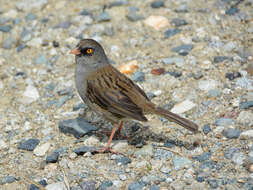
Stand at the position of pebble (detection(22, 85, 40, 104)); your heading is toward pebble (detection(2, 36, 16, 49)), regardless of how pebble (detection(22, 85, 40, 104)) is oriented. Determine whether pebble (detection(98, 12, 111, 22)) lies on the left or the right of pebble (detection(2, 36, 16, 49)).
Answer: right

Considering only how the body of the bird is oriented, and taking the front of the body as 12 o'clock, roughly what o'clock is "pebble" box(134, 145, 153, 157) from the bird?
The pebble is roughly at 8 o'clock from the bird.

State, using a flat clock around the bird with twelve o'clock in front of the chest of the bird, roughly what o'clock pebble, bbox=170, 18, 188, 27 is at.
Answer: The pebble is roughly at 4 o'clock from the bird.

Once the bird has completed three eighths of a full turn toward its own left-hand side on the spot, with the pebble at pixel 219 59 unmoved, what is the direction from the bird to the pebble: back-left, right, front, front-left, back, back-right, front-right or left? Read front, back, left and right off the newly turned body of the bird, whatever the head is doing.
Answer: left

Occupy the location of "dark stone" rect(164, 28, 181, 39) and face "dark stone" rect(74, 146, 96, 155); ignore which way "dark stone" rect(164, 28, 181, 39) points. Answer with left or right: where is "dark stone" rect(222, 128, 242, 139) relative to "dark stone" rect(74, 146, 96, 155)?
left

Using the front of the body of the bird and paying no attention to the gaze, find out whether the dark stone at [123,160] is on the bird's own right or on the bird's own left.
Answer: on the bird's own left

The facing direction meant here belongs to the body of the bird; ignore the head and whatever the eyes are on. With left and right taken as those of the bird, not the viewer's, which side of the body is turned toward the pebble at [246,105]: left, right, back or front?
back

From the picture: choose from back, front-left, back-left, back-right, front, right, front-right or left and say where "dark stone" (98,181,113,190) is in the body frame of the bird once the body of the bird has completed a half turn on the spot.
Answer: right

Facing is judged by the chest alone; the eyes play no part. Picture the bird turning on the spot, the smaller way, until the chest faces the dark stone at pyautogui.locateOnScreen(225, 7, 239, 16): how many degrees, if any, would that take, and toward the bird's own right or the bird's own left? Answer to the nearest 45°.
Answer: approximately 135° to the bird's own right

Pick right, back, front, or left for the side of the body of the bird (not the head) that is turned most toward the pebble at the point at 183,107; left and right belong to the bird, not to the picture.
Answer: back

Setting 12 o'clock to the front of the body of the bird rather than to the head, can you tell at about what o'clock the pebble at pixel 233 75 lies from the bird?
The pebble is roughly at 5 o'clock from the bird.

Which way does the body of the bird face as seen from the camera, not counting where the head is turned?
to the viewer's left

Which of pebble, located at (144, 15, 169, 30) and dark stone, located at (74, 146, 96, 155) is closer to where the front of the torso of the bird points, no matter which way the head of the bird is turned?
the dark stone

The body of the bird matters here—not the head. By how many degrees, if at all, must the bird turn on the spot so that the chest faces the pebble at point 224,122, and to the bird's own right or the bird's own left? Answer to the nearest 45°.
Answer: approximately 180°

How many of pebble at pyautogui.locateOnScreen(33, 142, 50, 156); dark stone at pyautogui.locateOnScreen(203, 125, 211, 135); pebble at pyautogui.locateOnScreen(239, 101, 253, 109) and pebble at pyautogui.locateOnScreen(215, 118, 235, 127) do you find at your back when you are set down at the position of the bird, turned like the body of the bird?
3

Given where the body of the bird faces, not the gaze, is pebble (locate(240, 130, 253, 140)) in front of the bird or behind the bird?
behind

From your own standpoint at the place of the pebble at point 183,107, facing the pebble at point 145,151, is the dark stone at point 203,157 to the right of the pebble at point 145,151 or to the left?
left

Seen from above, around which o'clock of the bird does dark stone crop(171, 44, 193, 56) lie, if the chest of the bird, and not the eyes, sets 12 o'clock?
The dark stone is roughly at 4 o'clock from the bird.
